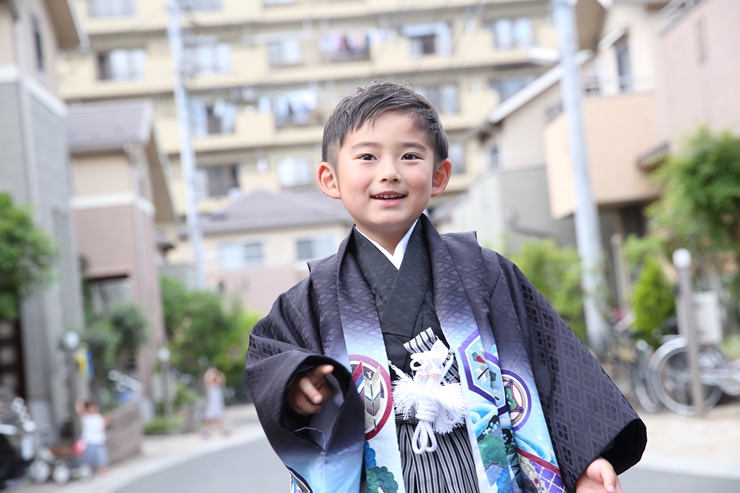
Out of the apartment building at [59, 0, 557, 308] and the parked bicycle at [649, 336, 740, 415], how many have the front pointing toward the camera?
1

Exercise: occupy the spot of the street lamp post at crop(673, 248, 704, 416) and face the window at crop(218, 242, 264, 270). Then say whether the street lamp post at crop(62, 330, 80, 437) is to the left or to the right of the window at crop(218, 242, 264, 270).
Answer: left

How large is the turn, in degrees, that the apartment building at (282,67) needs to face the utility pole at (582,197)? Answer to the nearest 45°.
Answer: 0° — it already faces it

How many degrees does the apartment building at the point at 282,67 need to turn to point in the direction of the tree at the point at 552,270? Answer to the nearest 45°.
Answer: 0° — it already faces it

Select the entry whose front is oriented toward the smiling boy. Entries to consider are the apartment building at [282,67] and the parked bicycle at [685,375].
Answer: the apartment building

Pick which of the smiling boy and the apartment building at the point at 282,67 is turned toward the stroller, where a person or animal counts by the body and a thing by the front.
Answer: the apartment building

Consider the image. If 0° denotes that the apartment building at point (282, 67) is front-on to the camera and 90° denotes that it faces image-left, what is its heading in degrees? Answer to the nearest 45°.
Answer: approximately 0°

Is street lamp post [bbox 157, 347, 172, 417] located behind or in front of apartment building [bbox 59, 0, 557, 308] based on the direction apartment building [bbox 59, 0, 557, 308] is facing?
in front

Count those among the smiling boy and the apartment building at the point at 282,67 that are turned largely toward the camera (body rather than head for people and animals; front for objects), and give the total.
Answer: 2
